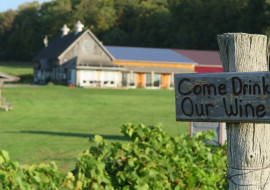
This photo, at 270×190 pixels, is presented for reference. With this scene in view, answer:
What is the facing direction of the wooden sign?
toward the camera

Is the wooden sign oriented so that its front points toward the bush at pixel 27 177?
no

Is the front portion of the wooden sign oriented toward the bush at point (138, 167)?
no
